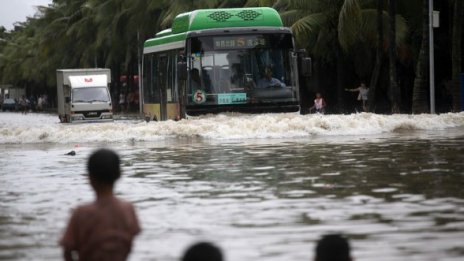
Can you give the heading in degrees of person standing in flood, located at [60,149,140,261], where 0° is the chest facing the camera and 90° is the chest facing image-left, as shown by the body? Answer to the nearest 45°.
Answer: approximately 180°

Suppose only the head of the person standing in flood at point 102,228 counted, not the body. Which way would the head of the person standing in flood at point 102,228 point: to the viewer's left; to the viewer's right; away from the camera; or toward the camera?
away from the camera
